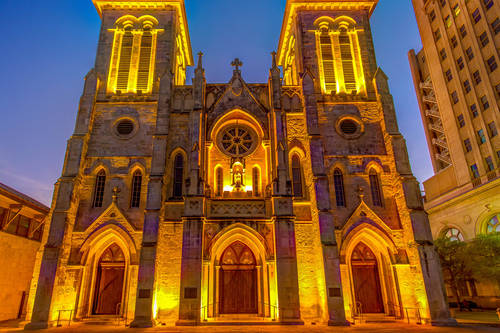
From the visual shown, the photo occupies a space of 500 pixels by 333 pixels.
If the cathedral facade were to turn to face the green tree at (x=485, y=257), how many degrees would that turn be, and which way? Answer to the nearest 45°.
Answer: approximately 90° to its left

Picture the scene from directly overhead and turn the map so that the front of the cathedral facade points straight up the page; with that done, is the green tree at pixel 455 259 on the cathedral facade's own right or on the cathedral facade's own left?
on the cathedral facade's own left

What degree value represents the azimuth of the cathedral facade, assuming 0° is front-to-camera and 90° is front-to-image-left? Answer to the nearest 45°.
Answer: approximately 0°

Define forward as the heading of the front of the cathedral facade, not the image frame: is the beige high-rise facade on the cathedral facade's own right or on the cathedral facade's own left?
on the cathedral facade's own left
